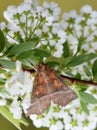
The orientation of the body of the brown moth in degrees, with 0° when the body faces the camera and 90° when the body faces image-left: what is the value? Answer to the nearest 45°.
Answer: approximately 180°
